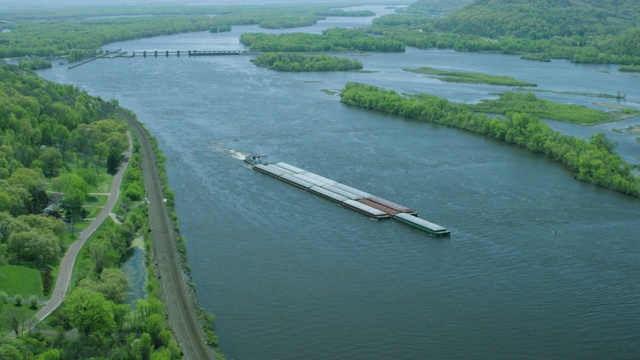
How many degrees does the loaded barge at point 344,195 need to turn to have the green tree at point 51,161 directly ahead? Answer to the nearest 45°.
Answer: approximately 135° to its right

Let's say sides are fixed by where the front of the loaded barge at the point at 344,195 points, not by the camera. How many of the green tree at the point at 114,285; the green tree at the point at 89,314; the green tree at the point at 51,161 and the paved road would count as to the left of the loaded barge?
0

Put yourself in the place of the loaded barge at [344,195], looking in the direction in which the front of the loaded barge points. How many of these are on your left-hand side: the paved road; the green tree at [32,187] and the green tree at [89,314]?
0

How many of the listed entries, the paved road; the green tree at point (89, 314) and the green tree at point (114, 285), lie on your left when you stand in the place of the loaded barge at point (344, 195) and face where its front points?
0

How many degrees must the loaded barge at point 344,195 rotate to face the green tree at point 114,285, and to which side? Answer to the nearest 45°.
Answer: approximately 90° to its right

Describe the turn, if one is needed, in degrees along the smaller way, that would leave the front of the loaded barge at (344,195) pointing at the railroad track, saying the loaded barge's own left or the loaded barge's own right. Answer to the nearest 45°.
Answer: approximately 90° to the loaded barge's own right

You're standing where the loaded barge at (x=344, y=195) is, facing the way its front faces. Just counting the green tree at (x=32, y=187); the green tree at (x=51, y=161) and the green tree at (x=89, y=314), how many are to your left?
0

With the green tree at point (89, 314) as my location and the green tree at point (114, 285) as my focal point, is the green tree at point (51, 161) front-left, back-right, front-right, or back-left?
front-left

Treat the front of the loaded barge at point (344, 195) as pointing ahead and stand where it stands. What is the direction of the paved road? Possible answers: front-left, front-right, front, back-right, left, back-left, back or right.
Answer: right

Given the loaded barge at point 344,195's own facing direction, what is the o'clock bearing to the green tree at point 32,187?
The green tree is roughly at 4 o'clock from the loaded barge.

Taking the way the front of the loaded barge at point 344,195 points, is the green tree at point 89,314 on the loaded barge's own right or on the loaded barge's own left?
on the loaded barge's own right

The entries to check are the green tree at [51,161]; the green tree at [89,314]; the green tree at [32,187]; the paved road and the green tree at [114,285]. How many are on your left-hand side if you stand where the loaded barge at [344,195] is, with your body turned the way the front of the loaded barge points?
0

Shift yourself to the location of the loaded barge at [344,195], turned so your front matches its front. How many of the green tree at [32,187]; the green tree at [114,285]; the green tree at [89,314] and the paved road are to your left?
0
